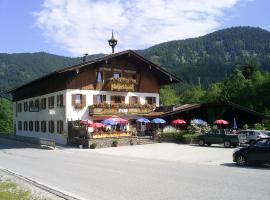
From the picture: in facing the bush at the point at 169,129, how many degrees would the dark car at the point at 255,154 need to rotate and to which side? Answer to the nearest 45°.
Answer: approximately 90° to its right

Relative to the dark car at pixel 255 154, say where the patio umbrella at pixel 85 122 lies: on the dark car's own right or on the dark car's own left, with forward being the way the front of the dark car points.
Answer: on the dark car's own right

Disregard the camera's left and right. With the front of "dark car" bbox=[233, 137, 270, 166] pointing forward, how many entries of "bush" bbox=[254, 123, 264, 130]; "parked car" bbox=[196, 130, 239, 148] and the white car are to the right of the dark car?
3

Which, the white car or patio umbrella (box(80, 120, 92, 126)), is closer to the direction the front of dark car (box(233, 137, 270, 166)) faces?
the patio umbrella

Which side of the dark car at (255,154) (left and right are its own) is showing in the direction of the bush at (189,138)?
right

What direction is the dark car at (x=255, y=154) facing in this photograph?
to the viewer's left

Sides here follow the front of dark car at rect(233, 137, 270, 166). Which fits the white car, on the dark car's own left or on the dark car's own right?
on the dark car's own right

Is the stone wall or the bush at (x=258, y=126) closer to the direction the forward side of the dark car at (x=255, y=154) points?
the stone wall

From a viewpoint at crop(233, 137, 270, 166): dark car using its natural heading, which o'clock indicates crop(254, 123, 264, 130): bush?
The bush is roughly at 3 o'clock from the dark car.

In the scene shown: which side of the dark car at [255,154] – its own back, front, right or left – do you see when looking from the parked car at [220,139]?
right

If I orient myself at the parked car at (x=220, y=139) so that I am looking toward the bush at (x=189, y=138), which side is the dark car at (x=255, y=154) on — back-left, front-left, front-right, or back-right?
back-left
